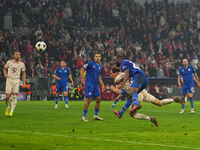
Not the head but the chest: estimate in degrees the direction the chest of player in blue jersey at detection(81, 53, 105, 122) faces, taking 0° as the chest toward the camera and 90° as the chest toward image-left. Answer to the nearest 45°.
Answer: approximately 315°
